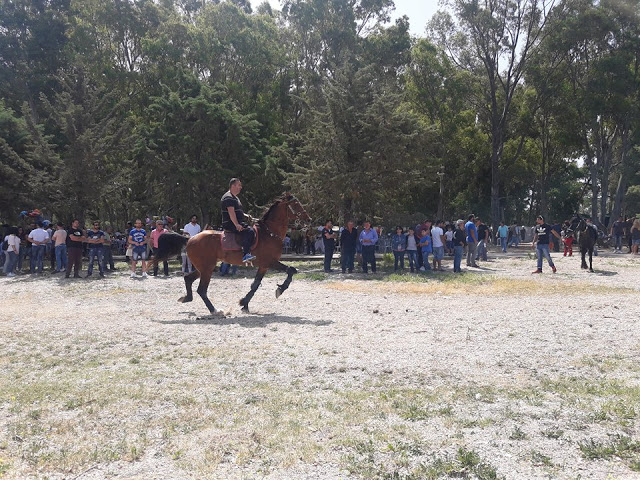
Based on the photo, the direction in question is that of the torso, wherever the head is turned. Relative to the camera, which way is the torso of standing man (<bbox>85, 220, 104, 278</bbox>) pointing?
toward the camera

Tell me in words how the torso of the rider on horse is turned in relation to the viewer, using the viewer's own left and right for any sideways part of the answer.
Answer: facing to the right of the viewer

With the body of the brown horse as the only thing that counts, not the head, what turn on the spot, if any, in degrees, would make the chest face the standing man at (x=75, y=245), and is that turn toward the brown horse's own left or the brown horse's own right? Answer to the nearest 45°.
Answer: approximately 135° to the brown horse's own left

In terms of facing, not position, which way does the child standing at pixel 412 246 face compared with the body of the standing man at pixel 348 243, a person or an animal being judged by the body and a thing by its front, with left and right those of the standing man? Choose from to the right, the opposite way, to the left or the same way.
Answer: the same way

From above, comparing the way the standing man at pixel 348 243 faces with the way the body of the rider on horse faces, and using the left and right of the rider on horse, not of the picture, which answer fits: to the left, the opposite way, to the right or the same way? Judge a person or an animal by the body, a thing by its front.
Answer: to the right

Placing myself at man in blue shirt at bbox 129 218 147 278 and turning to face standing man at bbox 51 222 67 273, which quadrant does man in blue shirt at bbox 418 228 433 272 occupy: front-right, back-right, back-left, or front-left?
back-right

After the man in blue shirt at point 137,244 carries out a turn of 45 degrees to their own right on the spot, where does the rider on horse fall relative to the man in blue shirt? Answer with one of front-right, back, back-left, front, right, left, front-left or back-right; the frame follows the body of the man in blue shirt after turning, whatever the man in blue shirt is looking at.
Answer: front-left

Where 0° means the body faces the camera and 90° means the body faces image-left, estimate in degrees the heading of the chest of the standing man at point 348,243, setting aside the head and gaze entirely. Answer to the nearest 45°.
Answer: approximately 0°

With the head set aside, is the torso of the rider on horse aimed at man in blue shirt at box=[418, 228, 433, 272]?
no

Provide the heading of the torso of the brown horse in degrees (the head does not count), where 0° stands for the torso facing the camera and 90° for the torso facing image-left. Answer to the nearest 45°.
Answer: approximately 270°

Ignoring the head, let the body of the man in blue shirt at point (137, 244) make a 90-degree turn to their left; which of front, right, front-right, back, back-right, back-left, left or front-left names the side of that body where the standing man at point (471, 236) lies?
front

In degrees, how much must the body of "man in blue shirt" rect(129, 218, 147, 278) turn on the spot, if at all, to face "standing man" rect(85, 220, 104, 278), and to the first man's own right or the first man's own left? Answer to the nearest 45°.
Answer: approximately 135° to the first man's own right

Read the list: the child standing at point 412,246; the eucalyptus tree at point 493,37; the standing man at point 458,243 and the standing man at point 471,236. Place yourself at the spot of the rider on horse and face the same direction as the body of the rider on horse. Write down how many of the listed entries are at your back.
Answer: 0

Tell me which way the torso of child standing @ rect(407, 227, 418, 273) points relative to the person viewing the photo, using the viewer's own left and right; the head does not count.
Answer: facing the viewer

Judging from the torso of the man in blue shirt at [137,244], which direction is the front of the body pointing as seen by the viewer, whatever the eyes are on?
toward the camera

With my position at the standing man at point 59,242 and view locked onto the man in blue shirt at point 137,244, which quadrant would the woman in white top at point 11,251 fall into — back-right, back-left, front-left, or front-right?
back-right

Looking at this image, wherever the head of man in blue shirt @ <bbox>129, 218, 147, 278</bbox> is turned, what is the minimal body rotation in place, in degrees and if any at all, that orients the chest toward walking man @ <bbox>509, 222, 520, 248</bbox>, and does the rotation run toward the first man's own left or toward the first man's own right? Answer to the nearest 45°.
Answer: approximately 135° to the first man's own left

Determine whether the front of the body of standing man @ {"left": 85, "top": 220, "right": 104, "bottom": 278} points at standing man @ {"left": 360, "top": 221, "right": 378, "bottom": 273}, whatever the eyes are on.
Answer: no
